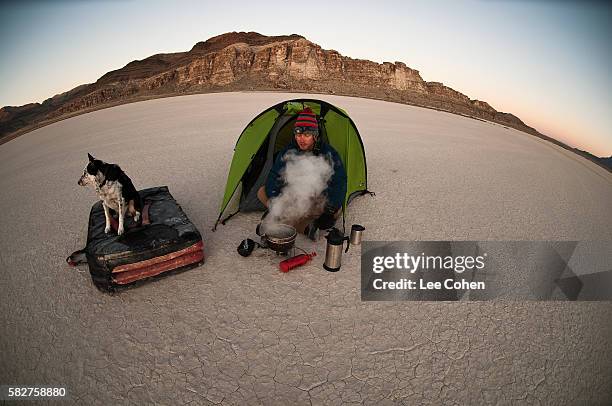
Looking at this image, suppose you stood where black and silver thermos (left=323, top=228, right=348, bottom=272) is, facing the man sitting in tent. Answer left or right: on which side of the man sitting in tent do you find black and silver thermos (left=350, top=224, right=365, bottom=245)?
right

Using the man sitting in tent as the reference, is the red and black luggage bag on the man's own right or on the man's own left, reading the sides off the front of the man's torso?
on the man's own right

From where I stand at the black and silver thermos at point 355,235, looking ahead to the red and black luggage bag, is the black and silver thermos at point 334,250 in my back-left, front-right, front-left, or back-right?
front-left

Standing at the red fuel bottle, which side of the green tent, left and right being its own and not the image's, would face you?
front

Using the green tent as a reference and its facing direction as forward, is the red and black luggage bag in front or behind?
in front

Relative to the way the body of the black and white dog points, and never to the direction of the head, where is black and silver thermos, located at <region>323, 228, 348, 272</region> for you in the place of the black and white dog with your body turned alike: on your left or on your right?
on your left

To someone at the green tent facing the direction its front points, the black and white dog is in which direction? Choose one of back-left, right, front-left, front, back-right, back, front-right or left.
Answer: front-right

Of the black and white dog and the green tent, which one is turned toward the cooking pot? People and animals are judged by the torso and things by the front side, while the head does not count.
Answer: the green tent

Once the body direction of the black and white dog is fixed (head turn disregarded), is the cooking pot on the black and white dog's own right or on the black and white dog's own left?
on the black and white dog's own left

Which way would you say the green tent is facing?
toward the camera

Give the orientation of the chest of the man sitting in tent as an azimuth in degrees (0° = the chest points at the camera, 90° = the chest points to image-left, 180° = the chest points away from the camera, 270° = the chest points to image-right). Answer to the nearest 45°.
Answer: approximately 0°

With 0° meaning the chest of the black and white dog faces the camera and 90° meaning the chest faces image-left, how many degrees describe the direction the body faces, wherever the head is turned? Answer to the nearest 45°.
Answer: approximately 45°

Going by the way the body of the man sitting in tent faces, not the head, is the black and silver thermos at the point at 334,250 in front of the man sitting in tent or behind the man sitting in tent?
in front

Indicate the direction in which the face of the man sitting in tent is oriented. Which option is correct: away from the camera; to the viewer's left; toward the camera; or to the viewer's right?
toward the camera
